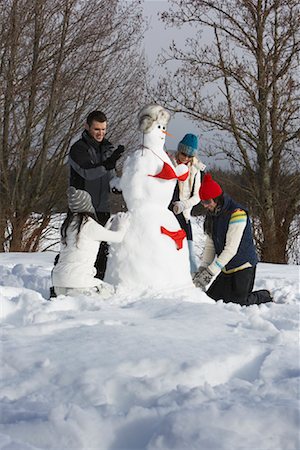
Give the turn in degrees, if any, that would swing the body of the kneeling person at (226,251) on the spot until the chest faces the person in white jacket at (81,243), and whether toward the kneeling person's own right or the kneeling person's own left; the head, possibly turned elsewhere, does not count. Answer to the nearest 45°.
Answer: approximately 45° to the kneeling person's own left

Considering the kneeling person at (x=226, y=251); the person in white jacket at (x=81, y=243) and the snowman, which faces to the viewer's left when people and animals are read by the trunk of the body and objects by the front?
the kneeling person

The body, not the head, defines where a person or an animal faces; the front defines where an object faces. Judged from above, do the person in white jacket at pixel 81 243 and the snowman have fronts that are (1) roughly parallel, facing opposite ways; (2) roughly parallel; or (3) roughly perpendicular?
roughly perpendicular

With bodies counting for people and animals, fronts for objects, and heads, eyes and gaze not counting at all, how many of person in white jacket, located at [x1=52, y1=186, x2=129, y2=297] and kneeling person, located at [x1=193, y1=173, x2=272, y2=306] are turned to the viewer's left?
1

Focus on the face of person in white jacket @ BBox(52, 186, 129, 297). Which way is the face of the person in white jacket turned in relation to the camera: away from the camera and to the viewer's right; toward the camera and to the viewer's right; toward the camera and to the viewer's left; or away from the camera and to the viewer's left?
away from the camera and to the viewer's right

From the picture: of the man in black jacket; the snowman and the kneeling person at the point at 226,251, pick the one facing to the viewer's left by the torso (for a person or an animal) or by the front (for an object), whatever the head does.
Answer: the kneeling person

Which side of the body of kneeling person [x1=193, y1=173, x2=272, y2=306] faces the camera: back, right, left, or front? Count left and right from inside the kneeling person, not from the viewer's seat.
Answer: left

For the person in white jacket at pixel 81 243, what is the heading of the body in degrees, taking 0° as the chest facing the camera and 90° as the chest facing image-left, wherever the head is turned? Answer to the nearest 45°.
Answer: approximately 225°
